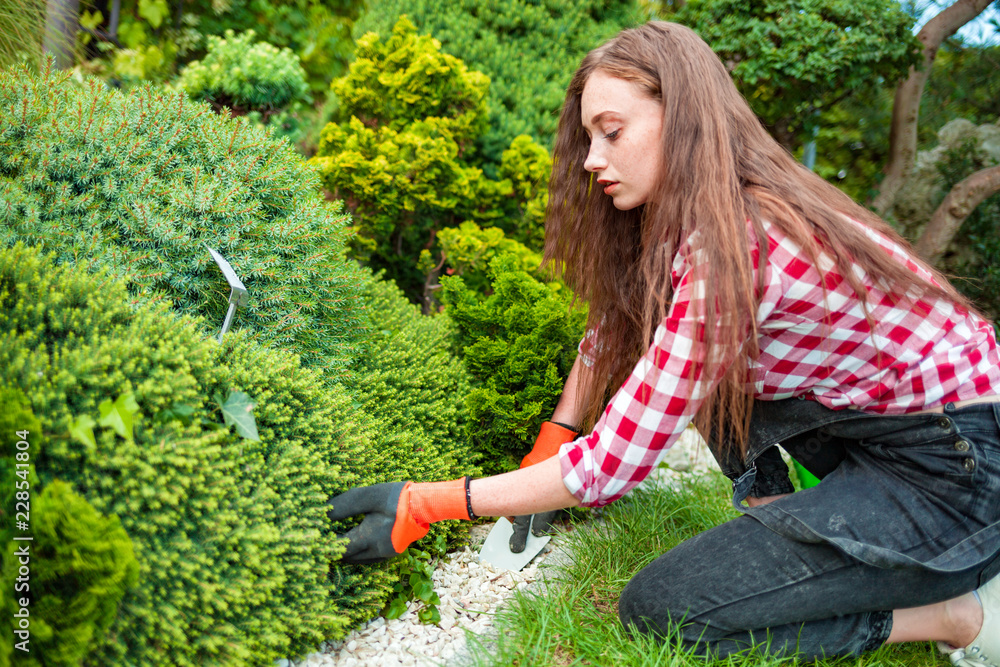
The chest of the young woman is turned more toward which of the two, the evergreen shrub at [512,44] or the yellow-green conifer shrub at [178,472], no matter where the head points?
the yellow-green conifer shrub

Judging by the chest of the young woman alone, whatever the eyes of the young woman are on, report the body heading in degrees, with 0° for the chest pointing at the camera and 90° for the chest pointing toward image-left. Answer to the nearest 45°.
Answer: approximately 90°

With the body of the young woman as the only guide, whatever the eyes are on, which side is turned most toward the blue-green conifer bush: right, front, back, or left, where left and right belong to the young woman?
front

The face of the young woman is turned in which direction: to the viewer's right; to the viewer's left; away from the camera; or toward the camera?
to the viewer's left
